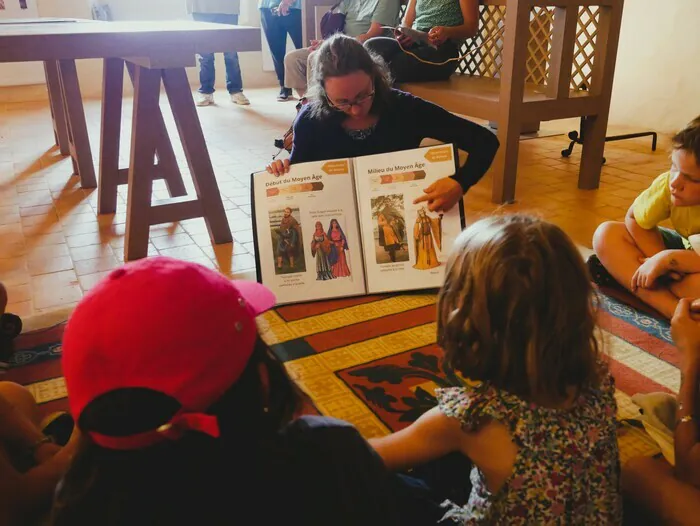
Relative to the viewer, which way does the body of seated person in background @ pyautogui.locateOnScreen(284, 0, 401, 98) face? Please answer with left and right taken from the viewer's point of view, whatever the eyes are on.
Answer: facing the viewer and to the left of the viewer

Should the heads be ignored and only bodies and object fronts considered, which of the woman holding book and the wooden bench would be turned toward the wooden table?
the wooden bench

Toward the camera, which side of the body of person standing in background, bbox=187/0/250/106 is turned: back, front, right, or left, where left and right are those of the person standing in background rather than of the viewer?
front

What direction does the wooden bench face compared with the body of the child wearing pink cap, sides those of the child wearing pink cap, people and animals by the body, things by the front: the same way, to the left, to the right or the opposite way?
the opposite way

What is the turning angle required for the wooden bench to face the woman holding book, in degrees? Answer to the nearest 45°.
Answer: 0° — it already faces them

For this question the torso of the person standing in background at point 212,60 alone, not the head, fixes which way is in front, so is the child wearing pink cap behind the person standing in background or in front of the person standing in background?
in front

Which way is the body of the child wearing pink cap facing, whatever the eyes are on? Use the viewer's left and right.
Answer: facing away from the viewer and to the right of the viewer

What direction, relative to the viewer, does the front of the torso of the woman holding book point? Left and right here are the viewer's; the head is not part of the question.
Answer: facing the viewer

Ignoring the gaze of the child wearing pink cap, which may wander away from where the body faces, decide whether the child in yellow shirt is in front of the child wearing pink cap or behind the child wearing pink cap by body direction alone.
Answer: in front

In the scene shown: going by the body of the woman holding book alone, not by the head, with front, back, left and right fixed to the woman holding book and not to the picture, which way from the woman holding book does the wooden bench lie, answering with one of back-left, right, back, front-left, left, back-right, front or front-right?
back-left
